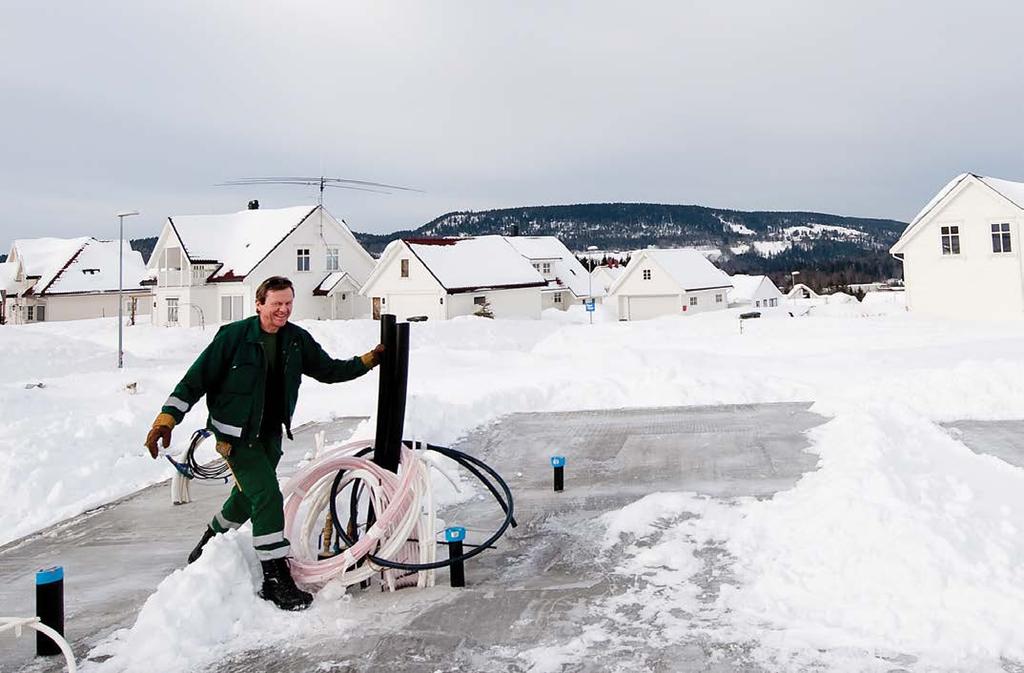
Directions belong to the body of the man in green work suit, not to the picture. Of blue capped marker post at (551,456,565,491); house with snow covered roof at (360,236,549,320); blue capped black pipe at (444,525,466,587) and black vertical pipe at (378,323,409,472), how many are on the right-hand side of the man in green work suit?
0

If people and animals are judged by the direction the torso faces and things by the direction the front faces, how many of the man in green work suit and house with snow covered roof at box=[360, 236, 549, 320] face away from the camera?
0

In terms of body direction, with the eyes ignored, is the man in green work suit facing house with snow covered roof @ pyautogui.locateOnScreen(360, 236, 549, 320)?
no

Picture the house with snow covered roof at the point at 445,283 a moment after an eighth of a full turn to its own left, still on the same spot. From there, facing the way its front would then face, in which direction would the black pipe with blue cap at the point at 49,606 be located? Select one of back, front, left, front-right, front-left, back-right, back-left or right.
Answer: front

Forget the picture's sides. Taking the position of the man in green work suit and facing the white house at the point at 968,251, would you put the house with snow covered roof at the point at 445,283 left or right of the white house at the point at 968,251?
left

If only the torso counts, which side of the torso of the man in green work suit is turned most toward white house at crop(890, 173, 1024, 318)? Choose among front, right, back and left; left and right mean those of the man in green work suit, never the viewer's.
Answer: left

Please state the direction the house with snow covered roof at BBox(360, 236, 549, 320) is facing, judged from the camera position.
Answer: facing the viewer and to the left of the viewer

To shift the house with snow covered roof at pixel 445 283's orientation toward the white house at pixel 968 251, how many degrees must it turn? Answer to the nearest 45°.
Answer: approximately 90° to its left

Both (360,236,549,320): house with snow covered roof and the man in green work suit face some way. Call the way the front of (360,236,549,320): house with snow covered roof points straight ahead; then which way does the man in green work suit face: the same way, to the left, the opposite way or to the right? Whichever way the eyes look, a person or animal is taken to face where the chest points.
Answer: to the left

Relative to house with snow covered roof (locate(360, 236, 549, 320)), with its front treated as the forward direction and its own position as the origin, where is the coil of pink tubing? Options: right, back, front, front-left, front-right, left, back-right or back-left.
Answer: front-left

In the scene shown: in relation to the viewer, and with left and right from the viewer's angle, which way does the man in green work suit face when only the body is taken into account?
facing the viewer and to the right of the viewer

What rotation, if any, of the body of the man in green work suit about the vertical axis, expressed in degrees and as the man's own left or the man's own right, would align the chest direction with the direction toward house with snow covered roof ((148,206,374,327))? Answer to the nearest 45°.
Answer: approximately 135° to the man's own left

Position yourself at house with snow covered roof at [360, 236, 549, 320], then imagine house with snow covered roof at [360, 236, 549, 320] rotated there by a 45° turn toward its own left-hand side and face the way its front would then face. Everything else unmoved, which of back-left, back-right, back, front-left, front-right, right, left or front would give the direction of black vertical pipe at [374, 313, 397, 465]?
front
